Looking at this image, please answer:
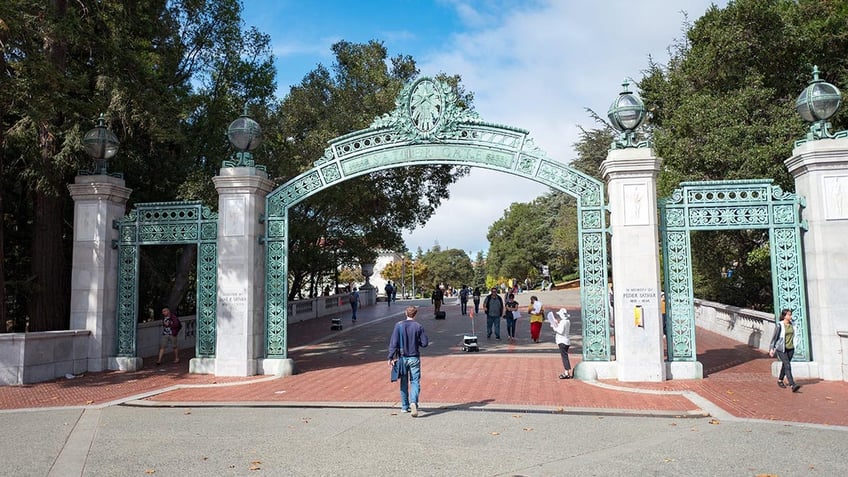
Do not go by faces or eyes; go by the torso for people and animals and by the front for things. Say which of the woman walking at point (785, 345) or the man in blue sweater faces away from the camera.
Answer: the man in blue sweater

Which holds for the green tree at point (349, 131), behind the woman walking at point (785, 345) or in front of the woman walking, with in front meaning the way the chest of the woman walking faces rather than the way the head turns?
behind

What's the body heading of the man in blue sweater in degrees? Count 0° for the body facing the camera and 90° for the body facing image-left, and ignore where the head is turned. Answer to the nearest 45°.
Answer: approximately 180°

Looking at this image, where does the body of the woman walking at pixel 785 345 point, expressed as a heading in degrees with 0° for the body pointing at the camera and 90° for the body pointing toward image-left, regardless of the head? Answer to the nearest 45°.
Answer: approximately 315°

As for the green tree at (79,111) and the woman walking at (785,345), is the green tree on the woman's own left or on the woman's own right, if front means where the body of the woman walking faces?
on the woman's own right

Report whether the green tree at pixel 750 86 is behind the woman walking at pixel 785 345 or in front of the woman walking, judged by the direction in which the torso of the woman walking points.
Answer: behind

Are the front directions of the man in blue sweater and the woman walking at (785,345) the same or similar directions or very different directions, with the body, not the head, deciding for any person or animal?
very different directions

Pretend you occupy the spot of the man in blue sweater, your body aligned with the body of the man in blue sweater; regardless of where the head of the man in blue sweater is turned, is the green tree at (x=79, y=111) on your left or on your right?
on your left

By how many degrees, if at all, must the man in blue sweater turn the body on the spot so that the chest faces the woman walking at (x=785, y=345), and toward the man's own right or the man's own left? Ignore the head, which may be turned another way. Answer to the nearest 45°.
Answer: approximately 90° to the man's own right

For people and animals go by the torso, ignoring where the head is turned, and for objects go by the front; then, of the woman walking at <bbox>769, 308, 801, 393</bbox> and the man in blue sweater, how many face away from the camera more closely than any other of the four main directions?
1

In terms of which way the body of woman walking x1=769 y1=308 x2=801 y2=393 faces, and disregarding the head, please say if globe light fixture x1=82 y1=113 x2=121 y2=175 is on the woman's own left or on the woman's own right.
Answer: on the woman's own right

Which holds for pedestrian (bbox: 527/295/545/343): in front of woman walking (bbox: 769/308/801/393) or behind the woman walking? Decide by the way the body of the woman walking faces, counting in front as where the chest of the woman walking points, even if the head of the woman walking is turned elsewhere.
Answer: behind

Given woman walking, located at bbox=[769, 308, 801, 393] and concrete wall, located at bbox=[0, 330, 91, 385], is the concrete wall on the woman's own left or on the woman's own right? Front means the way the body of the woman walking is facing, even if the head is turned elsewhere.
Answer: on the woman's own right

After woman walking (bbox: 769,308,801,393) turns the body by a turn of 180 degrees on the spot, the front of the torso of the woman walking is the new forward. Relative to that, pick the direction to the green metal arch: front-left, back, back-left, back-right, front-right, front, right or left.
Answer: front-left
